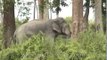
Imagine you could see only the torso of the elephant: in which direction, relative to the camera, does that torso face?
to the viewer's right

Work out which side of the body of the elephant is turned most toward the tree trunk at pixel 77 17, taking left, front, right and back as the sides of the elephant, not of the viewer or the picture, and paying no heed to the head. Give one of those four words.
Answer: front

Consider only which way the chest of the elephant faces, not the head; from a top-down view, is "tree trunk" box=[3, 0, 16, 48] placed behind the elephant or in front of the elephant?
behind
